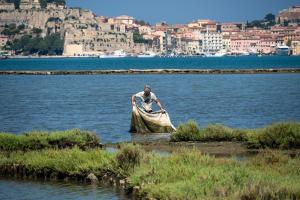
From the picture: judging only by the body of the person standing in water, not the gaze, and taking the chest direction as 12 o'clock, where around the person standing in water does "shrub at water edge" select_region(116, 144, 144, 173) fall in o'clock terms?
The shrub at water edge is roughly at 12 o'clock from the person standing in water.

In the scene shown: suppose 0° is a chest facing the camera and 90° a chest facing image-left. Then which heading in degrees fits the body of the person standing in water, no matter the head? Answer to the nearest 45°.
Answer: approximately 0°
